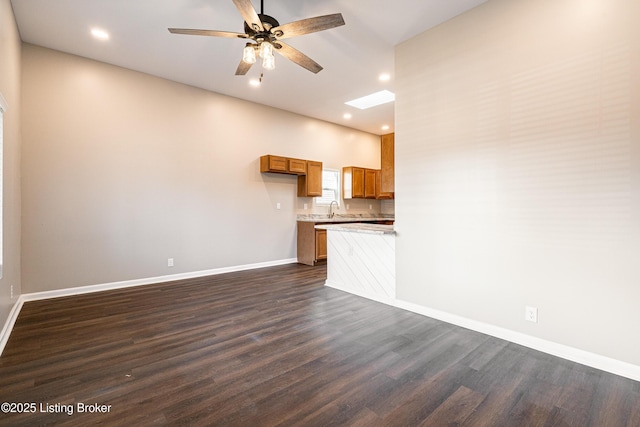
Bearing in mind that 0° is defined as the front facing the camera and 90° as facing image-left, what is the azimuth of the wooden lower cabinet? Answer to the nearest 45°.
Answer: approximately 315°

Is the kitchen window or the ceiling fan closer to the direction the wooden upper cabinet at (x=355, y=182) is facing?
the ceiling fan

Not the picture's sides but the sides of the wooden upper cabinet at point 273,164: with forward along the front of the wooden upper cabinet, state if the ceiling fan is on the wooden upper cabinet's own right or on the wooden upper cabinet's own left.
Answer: on the wooden upper cabinet's own right

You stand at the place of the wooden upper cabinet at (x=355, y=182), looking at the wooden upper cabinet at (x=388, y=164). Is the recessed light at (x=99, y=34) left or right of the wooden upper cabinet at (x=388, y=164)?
right
